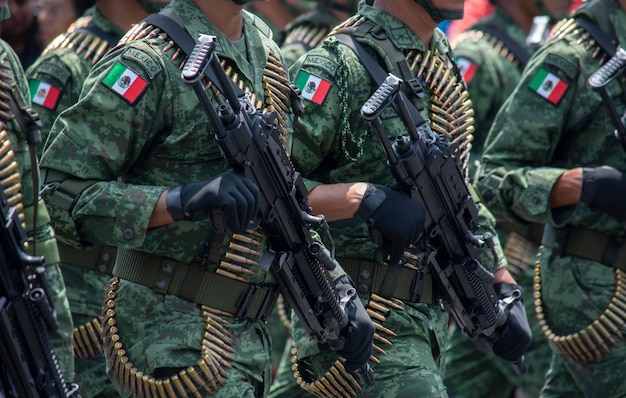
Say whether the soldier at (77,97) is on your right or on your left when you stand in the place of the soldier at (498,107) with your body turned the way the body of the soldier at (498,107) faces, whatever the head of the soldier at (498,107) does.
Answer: on your right

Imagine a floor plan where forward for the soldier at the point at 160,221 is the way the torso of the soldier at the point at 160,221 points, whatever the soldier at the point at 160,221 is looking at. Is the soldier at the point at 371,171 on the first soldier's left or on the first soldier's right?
on the first soldier's left

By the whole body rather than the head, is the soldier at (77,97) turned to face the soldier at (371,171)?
yes

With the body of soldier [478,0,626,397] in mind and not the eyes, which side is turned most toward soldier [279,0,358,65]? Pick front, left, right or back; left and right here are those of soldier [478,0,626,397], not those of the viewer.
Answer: back

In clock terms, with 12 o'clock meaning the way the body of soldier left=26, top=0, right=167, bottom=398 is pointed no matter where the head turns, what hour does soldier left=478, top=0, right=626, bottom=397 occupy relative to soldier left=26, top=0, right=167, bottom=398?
soldier left=478, top=0, right=626, bottom=397 is roughly at 11 o'clock from soldier left=26, top=0, right=167, bottom=398.

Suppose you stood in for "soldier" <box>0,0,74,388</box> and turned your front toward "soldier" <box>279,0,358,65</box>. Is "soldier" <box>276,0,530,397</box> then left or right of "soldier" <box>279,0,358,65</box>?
right

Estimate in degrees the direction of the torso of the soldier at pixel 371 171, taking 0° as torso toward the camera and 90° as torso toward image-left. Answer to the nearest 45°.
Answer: approximately 315°

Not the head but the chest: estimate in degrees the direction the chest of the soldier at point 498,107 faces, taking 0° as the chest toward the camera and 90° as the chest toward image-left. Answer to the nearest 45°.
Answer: approximately 315°

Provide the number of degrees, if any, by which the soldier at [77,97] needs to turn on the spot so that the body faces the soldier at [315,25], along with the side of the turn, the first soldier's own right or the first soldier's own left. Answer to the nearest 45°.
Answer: approximately 90° to the first soldier's own left
